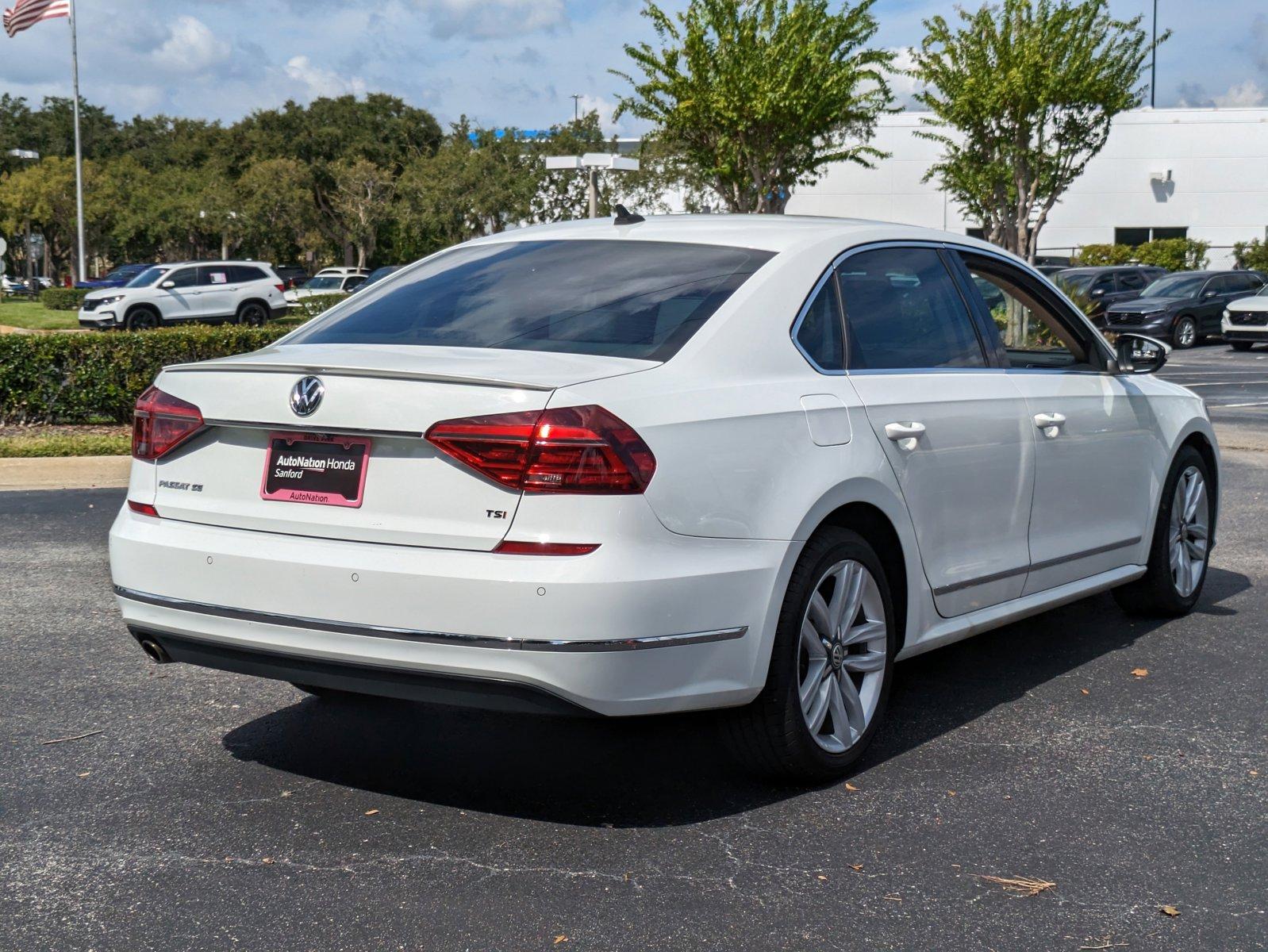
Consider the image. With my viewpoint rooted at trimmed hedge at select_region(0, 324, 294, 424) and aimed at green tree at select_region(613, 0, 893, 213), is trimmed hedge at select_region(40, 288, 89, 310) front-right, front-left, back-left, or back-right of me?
front-left

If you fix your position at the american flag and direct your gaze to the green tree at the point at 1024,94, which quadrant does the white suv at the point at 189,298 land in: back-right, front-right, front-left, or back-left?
front-right

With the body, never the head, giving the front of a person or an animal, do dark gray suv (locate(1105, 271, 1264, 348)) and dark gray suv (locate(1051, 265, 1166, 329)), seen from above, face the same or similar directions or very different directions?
same or similar directions

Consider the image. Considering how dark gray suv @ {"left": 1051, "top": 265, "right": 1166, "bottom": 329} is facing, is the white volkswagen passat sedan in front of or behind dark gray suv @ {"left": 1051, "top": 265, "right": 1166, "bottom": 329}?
in front

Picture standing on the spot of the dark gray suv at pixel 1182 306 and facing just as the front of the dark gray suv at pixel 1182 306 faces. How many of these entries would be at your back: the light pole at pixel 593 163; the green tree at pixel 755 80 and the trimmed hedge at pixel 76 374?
0

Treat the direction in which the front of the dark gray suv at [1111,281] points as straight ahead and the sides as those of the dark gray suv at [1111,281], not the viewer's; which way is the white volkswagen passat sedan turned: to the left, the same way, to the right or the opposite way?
the opposite way

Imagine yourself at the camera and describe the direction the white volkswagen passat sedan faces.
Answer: facing away from the viewer and to the right of the viewer

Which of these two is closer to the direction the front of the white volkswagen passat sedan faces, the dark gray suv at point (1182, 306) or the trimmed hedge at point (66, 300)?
the dark gray suv

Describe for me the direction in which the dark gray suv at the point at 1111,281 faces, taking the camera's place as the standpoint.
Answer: facing the viewer and to the left of the viewer

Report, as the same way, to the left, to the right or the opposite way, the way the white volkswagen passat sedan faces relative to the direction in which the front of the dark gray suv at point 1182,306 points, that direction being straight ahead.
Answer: the opposite way

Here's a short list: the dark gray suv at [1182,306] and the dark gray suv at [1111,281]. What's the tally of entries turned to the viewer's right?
0

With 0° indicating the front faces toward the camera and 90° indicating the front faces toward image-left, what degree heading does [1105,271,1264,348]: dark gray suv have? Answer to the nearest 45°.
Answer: approximately 45°

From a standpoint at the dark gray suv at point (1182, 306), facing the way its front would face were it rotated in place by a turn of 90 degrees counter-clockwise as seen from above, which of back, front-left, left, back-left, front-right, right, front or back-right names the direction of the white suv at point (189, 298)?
back-right
